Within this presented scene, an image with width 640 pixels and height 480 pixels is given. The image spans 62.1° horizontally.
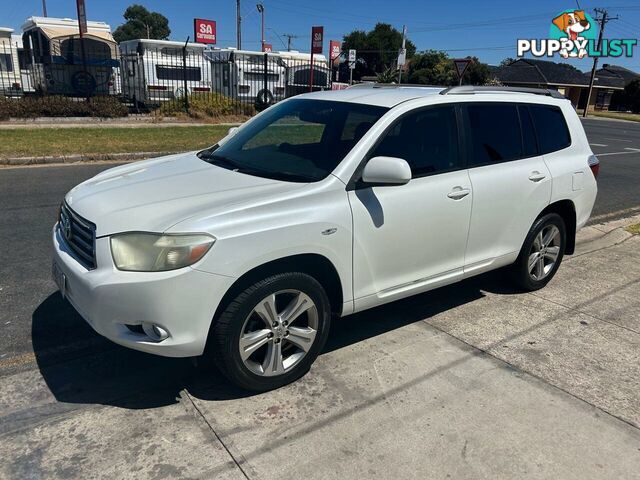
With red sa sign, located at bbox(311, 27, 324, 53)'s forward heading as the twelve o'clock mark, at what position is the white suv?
The white suv is roughly at 12 o'clock from the red sa sign.

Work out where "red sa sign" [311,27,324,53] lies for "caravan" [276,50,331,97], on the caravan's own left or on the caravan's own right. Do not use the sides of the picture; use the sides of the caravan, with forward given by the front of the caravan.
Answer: on the caravan's own left

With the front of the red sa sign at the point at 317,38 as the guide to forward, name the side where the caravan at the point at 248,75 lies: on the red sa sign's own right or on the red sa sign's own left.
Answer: on the red sa sign's own right

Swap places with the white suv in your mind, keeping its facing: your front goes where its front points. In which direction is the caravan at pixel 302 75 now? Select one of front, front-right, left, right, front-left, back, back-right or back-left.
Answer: back-right

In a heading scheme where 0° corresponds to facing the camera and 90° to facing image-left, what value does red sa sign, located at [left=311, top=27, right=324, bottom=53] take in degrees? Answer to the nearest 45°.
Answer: approximately 0°

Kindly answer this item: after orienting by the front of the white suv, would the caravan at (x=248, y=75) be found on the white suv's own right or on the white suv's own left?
on the white suv's own right

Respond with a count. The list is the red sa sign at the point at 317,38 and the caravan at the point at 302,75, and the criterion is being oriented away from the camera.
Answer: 0

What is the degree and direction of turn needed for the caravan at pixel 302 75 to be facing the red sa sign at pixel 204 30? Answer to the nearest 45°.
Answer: approximately 90° to its left

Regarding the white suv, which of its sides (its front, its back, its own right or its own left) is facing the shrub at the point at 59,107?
right

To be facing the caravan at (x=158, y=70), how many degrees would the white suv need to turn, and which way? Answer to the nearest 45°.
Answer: approximately 135° to its right

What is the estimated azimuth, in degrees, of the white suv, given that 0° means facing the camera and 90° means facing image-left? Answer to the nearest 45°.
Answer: approximately 45°

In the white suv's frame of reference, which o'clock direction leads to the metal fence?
The metal fence is roughly at 4 o'clock from the white suv.
